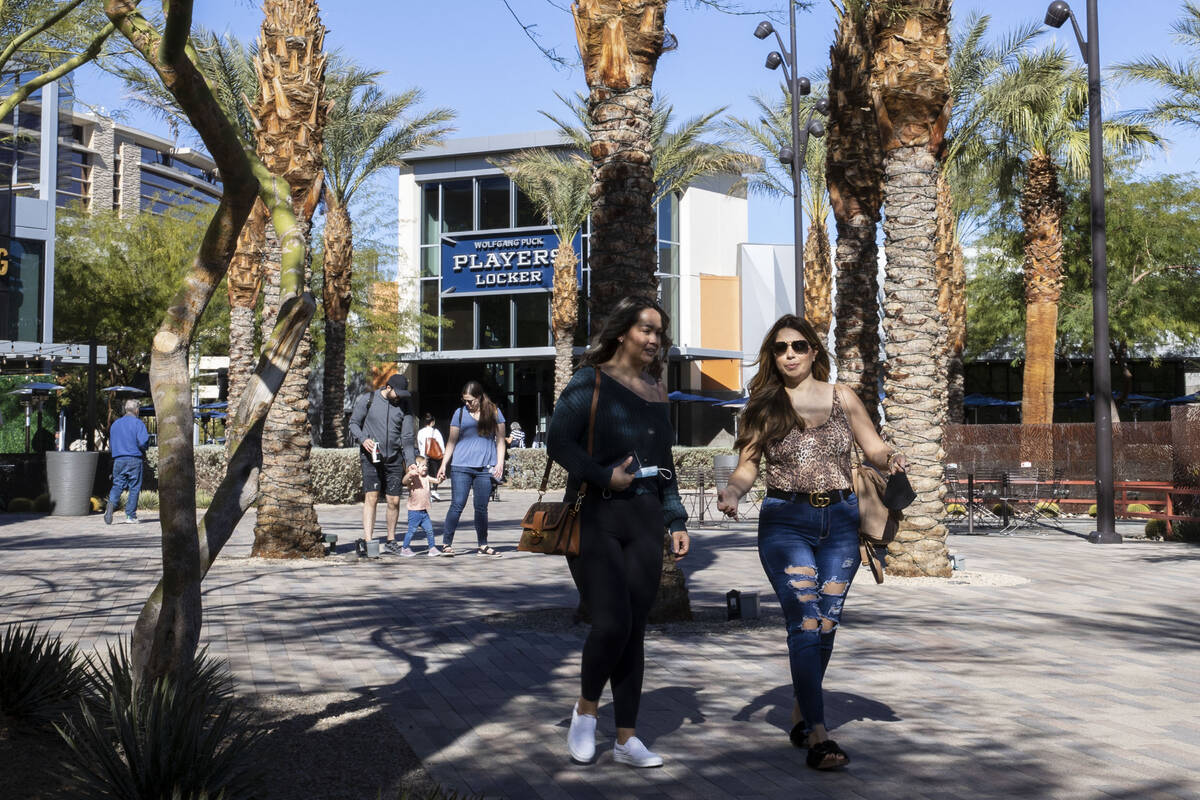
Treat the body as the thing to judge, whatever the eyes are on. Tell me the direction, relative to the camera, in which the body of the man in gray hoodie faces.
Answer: toward the camera

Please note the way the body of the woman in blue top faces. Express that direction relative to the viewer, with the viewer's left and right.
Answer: facing the viewer

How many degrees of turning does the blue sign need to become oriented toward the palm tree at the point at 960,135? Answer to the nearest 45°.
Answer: approximately 45° to its left

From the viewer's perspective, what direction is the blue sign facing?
toward the camera

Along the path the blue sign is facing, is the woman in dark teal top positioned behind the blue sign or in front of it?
in front

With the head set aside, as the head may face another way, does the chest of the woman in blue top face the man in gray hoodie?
no

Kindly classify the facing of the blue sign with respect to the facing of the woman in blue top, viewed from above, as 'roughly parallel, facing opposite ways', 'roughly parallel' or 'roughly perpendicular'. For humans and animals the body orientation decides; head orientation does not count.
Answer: roughly parallel

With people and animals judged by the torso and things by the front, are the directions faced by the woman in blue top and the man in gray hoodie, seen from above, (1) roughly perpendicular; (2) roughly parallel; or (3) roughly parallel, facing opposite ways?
roughly parallel

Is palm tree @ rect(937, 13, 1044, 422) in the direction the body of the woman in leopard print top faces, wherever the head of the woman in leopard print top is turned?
no

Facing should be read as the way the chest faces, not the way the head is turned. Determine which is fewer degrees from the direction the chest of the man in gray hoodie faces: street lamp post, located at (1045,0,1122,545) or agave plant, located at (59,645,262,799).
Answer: the agave plant

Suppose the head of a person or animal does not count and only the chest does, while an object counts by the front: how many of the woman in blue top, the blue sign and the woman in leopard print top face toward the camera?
3

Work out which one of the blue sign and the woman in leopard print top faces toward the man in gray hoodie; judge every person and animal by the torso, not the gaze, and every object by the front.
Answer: the blue sign

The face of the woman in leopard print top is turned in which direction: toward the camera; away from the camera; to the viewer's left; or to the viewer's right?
toward the camera

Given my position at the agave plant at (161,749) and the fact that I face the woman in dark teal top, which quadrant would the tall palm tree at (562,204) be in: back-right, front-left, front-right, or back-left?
front-left

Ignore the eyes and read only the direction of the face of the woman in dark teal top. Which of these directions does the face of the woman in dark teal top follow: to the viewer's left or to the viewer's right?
to the viewer's right

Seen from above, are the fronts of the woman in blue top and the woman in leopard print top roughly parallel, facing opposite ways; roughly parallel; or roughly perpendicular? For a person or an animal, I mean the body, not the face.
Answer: roughly parallel
